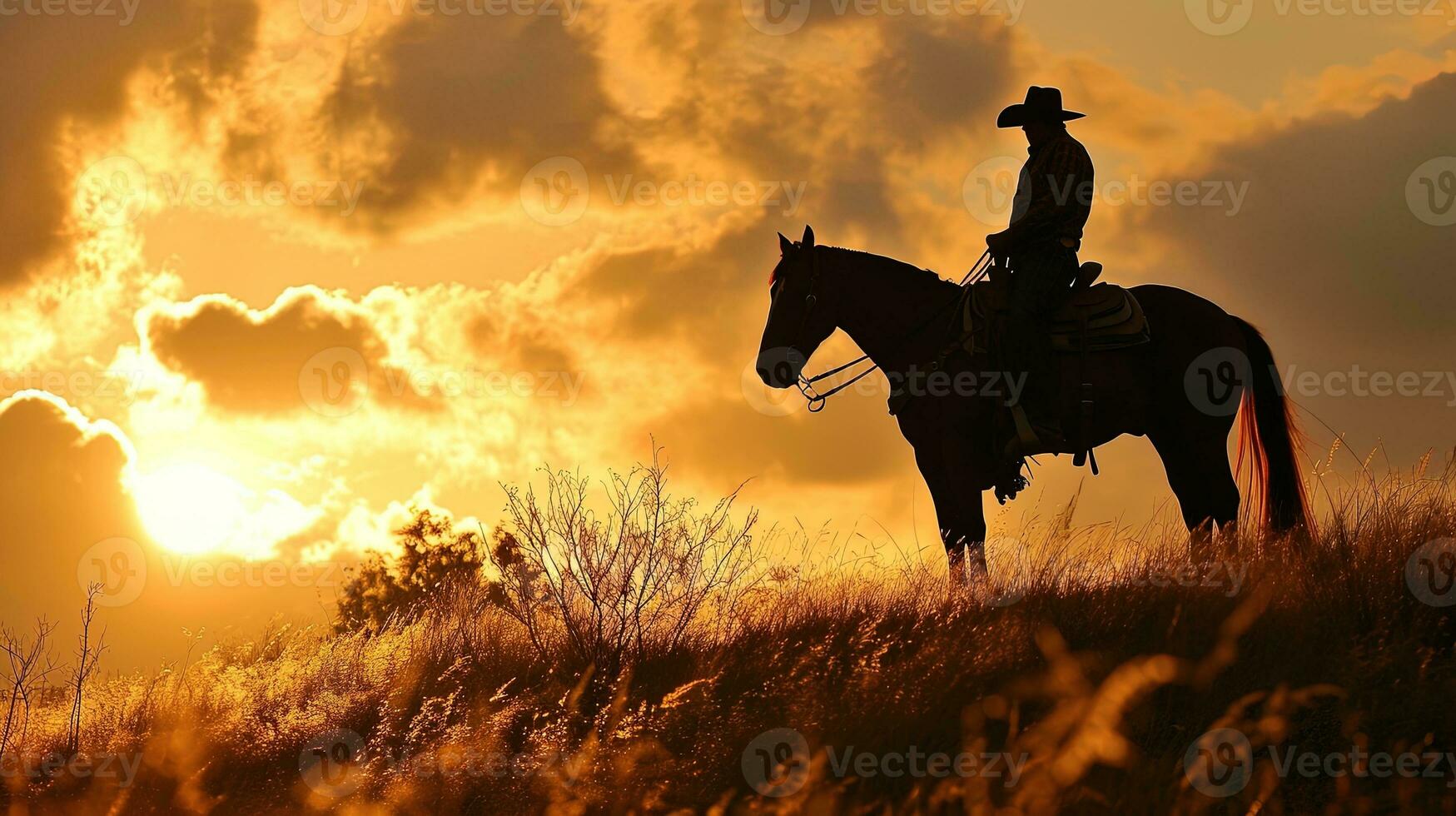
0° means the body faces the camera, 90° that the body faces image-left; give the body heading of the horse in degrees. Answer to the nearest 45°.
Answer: approximately 90°

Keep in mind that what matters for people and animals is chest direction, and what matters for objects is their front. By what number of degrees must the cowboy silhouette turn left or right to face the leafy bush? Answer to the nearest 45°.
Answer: approximately 45° to its right

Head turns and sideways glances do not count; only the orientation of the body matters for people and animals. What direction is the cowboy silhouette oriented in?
to the viewer's left
